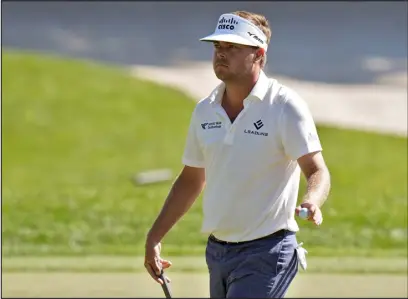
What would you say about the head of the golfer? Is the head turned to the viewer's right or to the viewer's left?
to the viewer's left

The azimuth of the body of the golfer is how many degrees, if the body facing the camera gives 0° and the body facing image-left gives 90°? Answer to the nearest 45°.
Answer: approximately 45°
